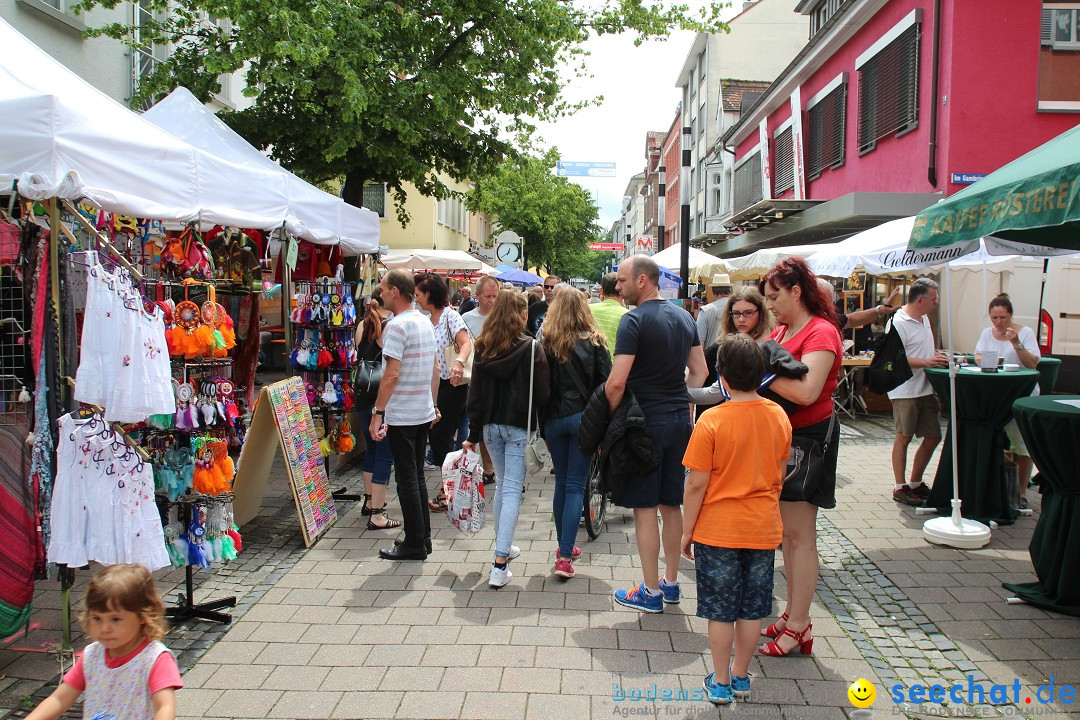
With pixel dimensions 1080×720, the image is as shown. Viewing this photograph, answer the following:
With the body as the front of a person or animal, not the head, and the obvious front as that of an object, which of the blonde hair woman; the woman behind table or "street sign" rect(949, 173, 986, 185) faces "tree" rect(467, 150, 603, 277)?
the blonde hair woman

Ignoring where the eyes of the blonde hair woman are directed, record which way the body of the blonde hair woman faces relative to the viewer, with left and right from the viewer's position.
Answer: facing away from the viewer

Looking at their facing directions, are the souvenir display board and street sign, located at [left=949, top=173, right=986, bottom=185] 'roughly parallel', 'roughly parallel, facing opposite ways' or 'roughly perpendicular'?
roughly perpendicular

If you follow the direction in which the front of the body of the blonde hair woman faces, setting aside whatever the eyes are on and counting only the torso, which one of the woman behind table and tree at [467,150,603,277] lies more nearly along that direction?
the tree
